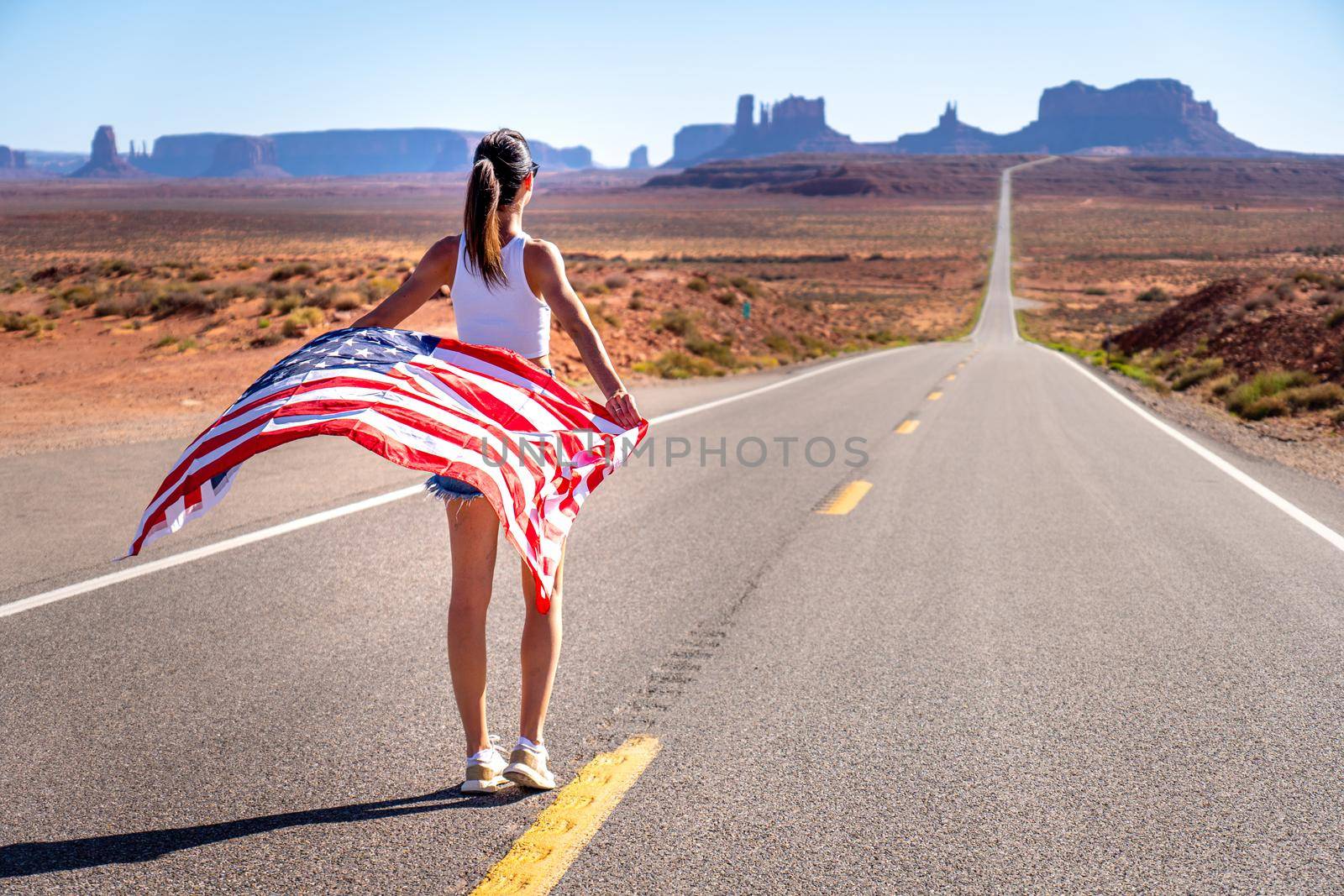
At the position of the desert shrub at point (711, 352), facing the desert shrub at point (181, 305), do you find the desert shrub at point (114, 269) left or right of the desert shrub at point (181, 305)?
right

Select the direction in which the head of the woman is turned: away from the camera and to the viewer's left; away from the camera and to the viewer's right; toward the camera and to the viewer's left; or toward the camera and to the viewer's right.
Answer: away from the camera and to the viewer's right

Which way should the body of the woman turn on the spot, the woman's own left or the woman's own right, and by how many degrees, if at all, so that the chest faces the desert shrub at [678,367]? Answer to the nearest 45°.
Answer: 0° — they already face it

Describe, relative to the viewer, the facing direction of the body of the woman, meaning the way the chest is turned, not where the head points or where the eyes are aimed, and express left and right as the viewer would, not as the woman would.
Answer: facing away from the viewer

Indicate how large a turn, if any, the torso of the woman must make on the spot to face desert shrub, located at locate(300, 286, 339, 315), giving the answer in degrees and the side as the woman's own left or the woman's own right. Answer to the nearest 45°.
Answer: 0° — they already face it

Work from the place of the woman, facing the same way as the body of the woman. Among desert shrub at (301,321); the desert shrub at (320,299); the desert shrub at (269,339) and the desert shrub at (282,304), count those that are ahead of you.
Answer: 4

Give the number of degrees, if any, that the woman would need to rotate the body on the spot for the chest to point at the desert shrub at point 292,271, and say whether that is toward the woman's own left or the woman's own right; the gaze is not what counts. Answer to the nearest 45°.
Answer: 0° — they already face it

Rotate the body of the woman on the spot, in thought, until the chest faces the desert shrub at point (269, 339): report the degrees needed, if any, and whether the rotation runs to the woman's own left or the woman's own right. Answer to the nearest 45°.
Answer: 0° — they already face it
